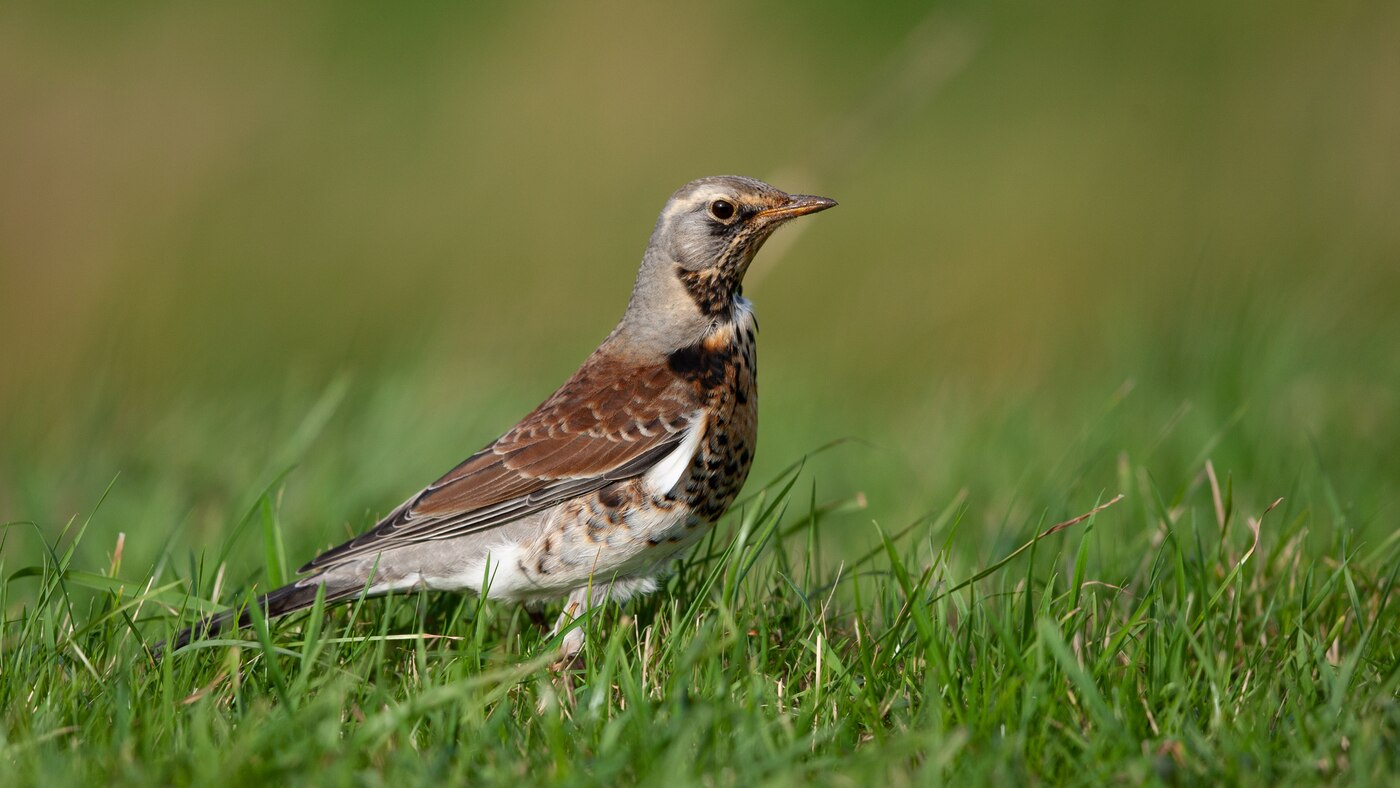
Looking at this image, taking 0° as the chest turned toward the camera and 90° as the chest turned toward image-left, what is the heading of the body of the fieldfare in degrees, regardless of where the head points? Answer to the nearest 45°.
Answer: approximately 270°
